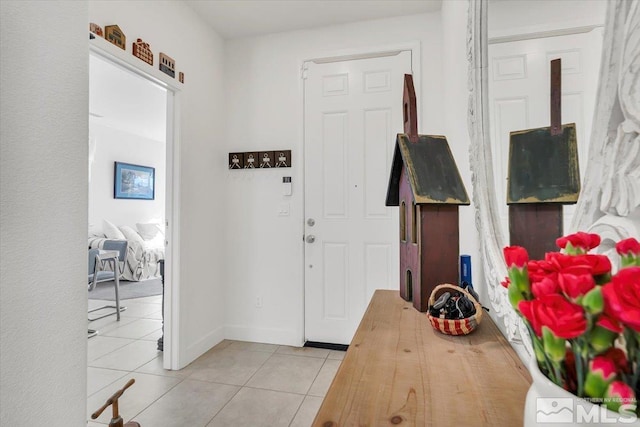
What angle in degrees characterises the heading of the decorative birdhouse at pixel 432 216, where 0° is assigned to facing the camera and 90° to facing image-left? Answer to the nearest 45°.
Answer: approximately 45°

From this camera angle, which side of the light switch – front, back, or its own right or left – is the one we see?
front

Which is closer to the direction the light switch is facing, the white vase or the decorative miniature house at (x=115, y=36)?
the white vase

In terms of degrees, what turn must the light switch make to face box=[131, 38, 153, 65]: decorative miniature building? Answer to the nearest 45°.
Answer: approximately 45° to its right

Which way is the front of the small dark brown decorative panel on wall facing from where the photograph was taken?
facing the viewer

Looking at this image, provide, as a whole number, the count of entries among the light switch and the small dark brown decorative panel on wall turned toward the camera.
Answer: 2

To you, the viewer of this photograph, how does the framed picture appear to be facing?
facing the viewer and to the right of the viewer

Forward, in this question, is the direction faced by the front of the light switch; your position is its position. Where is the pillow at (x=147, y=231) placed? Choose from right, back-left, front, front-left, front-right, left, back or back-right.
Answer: back-right

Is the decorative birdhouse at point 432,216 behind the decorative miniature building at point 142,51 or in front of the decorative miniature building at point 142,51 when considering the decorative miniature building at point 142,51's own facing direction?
in front

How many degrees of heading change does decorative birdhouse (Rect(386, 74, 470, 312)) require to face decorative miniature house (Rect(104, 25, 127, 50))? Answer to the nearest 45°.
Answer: approximately 45° to its right

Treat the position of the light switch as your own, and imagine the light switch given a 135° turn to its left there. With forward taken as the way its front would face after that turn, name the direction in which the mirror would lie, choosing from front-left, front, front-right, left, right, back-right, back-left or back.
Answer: back-right
